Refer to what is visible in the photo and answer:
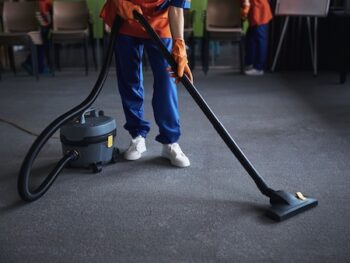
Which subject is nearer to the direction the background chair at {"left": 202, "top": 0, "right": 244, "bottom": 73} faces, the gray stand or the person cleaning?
the person cleaning

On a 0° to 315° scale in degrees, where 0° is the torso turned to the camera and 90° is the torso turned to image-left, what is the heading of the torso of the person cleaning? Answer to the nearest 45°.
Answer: approximately 0°

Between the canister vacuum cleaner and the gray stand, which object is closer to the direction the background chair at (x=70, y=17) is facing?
the canister vacuum cleaner

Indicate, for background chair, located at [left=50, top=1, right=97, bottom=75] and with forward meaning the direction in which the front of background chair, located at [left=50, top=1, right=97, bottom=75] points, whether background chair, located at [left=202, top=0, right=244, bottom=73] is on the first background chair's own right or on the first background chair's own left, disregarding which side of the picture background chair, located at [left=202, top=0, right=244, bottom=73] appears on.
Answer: on the first background chair's own left

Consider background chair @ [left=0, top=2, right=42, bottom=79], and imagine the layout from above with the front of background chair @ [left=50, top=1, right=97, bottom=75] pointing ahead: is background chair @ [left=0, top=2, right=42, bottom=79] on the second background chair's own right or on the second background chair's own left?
on the second background chair's own right

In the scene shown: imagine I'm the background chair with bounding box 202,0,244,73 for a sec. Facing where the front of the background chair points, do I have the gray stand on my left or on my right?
on my left

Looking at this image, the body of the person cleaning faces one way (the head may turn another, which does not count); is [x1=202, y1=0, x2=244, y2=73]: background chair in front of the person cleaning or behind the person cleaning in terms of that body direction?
behind
